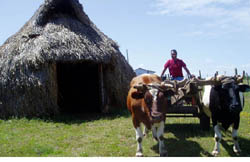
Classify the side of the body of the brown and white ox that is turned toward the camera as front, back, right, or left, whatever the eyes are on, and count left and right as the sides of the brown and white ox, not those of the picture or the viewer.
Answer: front

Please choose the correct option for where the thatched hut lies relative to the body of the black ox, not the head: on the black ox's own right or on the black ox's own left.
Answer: on the black ox's own right

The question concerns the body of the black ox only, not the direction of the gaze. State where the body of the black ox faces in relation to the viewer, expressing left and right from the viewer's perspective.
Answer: facing the viewer

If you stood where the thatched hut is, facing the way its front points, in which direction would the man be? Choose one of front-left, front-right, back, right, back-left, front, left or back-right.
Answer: front-left

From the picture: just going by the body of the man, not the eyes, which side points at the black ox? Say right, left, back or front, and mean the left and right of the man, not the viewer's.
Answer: front

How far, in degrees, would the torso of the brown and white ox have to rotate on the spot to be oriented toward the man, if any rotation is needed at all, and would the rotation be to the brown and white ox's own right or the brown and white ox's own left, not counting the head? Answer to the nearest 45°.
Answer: approximately 180°

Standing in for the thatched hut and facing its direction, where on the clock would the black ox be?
The black ox is roughly at 11 o'clock from the thatched hut.

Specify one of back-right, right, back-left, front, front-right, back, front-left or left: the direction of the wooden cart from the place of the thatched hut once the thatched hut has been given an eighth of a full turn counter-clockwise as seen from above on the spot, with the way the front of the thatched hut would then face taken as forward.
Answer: front

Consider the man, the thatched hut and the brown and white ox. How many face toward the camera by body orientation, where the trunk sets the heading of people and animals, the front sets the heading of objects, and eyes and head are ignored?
3

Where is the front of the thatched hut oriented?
toward the camera

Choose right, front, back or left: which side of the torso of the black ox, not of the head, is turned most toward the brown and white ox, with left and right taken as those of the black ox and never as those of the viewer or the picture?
right

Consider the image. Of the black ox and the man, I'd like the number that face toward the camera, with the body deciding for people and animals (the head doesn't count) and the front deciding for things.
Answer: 2

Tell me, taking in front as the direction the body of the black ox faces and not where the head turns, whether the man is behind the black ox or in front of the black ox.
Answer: behind
